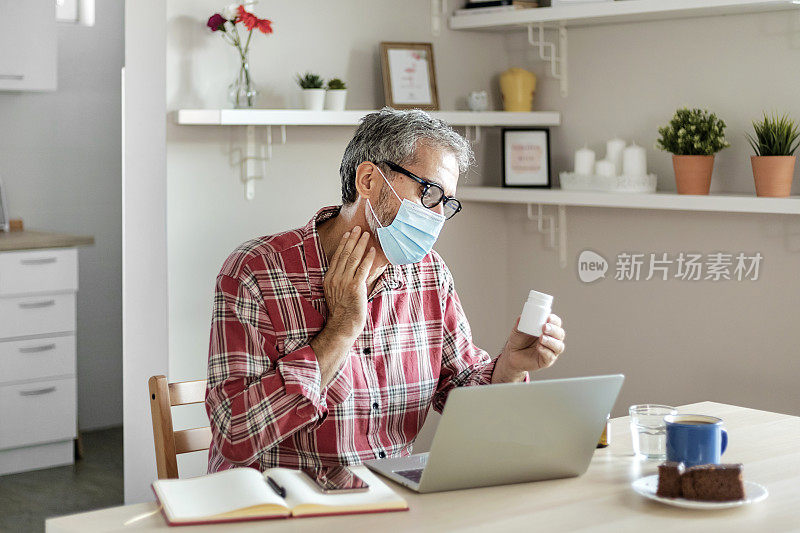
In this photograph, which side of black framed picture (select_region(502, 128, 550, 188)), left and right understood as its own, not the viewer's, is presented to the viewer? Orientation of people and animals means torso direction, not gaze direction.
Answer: front

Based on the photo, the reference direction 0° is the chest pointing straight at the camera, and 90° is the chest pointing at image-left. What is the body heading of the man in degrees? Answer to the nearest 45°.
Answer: approximately 315°

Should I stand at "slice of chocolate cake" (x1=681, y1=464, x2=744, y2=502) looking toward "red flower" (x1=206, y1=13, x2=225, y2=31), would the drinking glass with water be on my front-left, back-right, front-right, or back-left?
front-right

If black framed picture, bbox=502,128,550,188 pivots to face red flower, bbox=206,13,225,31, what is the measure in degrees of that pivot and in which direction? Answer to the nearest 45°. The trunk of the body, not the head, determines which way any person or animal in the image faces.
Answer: approximately 45° to its right

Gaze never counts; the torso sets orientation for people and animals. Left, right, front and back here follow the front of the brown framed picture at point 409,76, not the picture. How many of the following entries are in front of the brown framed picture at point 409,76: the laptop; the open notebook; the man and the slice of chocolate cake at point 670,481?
4

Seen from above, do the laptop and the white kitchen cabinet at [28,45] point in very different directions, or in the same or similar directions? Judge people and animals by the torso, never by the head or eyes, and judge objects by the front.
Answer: very different directions

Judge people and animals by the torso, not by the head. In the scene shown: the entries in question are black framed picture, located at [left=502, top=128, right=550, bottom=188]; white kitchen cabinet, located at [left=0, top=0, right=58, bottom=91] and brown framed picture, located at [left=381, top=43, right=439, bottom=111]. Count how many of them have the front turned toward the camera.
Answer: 3

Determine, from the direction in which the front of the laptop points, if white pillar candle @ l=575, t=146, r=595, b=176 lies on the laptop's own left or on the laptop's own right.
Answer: on the laptop's own right

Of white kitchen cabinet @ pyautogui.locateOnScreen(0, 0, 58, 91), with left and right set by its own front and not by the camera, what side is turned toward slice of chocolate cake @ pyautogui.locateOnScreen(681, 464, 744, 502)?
front

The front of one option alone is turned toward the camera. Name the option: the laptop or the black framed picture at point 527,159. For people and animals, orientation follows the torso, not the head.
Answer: the black framed picture

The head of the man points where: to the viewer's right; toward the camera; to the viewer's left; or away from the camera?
to the viewer's right

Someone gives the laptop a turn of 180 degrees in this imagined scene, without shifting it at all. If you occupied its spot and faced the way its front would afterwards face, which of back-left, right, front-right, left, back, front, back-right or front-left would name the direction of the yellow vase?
back-left

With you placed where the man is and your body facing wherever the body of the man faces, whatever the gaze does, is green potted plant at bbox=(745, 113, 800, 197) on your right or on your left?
on your left

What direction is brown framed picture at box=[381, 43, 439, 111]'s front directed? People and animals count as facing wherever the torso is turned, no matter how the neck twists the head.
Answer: toward the camera

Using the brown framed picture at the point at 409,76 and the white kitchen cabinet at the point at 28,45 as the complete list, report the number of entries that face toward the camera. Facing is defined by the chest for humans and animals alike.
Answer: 2

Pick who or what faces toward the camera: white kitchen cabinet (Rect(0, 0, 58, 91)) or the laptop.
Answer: the white kitchen cabinet
